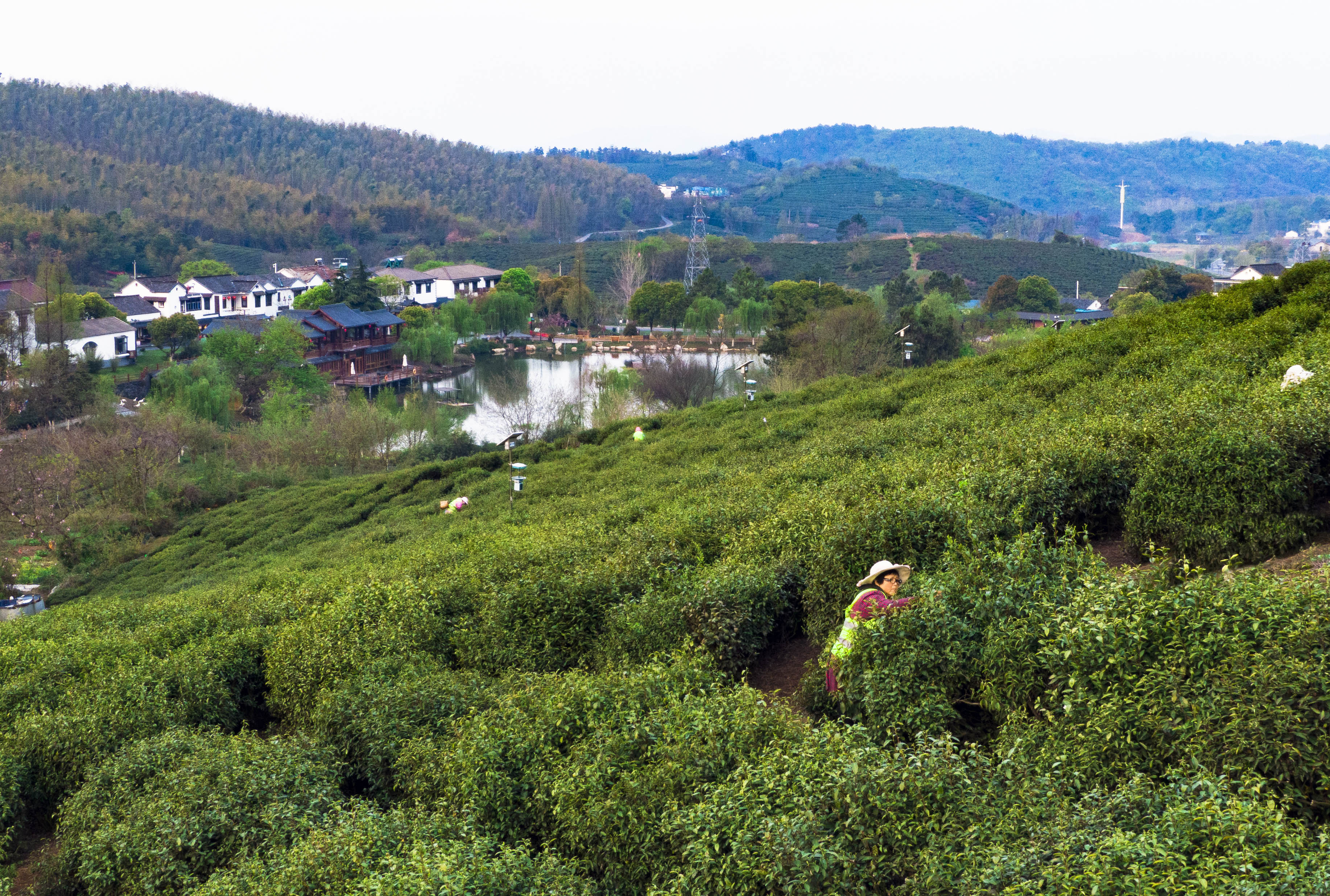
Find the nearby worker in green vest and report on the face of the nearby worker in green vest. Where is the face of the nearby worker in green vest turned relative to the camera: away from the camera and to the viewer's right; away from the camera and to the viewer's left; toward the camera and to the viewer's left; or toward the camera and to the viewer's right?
toward the camera and to the viewer's right

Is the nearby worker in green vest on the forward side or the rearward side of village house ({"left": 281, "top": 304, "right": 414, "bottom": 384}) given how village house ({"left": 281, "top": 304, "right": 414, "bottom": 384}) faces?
on the forward side

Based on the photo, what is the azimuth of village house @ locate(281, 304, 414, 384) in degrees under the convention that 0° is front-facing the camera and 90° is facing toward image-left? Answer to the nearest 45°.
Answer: approximately 315°

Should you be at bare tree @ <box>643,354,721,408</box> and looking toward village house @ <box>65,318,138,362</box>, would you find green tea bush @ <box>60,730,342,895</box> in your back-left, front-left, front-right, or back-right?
back-left

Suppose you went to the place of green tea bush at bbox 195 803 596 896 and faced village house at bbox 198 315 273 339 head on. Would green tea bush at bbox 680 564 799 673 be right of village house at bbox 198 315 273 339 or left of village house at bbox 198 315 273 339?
right

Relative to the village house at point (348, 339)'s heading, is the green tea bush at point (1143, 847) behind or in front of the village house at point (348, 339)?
in front

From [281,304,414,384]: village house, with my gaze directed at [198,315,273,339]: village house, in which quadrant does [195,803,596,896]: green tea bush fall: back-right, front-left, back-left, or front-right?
back-left
